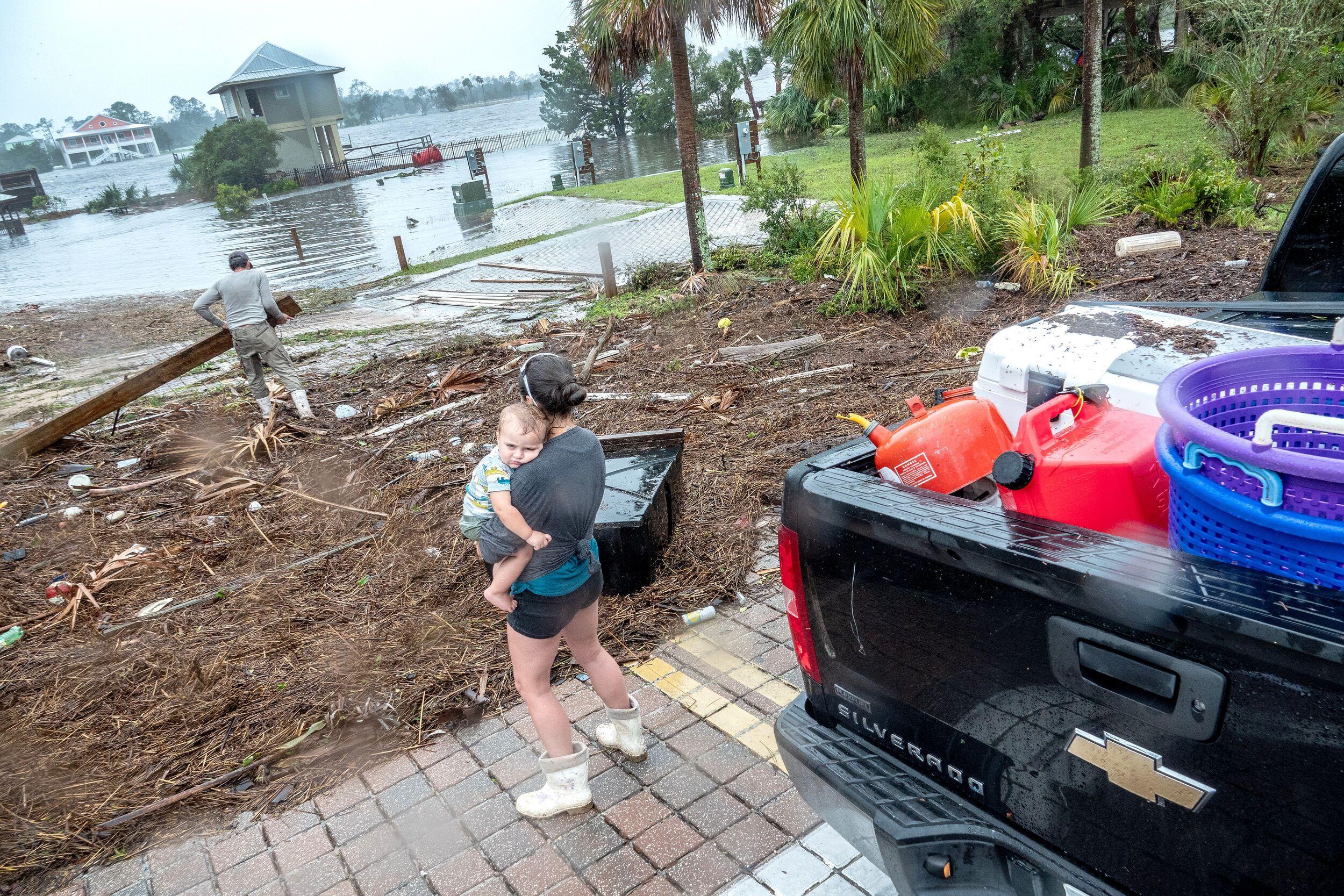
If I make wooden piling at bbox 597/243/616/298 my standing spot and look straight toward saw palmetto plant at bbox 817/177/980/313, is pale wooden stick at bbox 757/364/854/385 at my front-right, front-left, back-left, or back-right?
front-right

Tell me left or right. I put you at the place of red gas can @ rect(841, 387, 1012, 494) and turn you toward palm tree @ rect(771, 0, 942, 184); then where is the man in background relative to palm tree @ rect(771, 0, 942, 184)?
left

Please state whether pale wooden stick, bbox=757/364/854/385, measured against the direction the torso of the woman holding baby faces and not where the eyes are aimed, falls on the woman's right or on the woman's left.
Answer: on the woman's right

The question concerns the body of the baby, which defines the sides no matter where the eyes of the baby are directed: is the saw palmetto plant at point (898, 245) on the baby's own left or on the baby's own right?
on the baby's own left

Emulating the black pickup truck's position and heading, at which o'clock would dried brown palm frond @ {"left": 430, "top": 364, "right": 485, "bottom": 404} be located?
The dried brown palm frond is roughly at 9 o'clock from the black pickup truck.

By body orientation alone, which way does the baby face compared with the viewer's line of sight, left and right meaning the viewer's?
facing the viewer and to the right of the viewer

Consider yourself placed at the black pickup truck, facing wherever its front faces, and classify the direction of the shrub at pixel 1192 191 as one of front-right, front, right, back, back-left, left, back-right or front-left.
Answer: front-left

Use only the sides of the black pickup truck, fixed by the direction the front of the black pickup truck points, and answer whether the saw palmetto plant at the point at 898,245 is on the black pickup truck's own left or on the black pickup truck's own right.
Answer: on the black pickup truck's own left

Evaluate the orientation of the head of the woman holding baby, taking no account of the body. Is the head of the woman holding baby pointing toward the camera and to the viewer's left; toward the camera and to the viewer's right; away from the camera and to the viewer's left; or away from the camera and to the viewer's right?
away from the camera and to the viewer's left

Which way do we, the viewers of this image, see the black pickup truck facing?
facing away from the viewer and to the right of the viewer

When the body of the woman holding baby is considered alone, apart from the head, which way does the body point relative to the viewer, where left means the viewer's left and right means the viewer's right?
facing away from the viewer and to the left of the viewer
